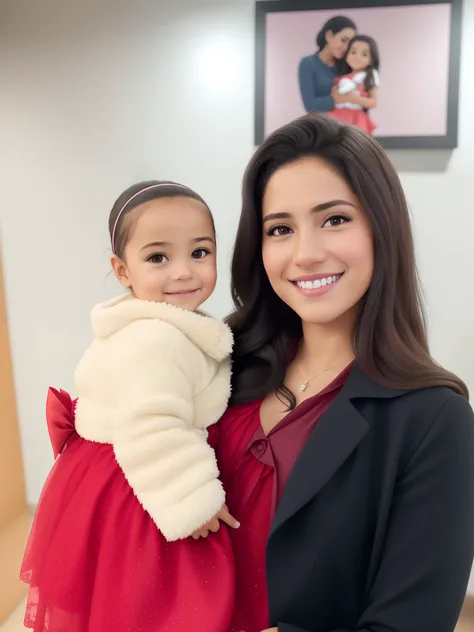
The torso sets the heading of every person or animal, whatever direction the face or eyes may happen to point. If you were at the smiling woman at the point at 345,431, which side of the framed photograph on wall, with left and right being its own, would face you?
front

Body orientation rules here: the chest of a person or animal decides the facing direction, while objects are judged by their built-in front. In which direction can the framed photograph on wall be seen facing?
toward the camera

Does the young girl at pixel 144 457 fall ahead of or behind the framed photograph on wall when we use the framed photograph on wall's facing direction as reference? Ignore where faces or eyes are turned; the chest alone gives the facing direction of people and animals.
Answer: ahead

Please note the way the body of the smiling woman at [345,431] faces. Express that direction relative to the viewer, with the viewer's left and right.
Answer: facing the viewer and to the left of the viewer

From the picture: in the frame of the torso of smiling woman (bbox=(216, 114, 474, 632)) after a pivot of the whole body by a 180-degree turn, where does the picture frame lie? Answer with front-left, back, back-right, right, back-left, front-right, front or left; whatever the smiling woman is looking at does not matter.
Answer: front-left
